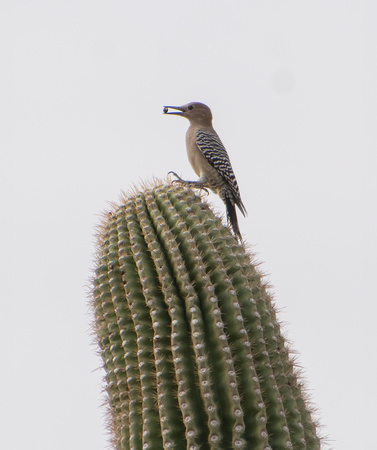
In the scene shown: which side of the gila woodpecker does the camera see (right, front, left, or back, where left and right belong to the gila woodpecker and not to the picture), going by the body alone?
left
